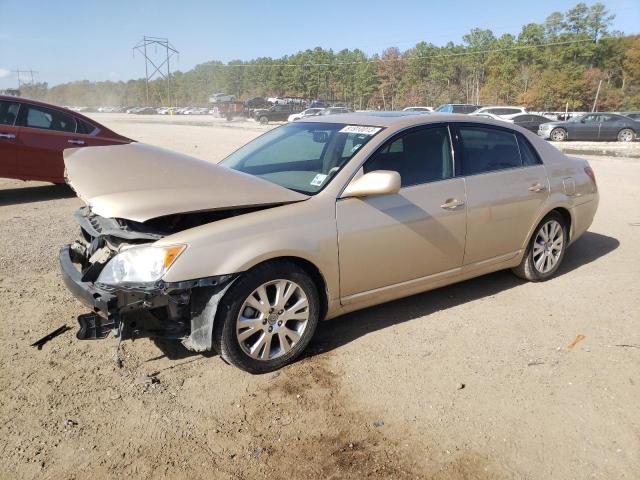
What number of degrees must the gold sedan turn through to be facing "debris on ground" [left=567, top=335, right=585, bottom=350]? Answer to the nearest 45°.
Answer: approximately 135° to its left

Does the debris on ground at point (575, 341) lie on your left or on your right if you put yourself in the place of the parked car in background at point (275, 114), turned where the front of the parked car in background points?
on your left

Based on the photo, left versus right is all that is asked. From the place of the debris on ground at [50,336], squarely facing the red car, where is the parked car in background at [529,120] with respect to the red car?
right

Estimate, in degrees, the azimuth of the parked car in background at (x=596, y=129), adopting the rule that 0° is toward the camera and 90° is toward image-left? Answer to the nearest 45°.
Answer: approximately 90°

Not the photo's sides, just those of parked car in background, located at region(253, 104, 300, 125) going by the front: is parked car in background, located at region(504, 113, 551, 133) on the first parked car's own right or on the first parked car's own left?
on the first parked car's own left

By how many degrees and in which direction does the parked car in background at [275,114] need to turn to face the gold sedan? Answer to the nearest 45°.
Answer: approximately 45° to its left

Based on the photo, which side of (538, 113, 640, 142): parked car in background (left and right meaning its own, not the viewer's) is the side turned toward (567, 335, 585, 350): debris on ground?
left

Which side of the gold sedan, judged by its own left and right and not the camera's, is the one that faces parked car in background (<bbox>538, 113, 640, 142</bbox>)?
back

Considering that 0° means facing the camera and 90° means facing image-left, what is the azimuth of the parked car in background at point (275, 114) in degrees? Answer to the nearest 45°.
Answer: approximately 45°

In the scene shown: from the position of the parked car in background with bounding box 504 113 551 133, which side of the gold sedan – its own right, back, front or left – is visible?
back
